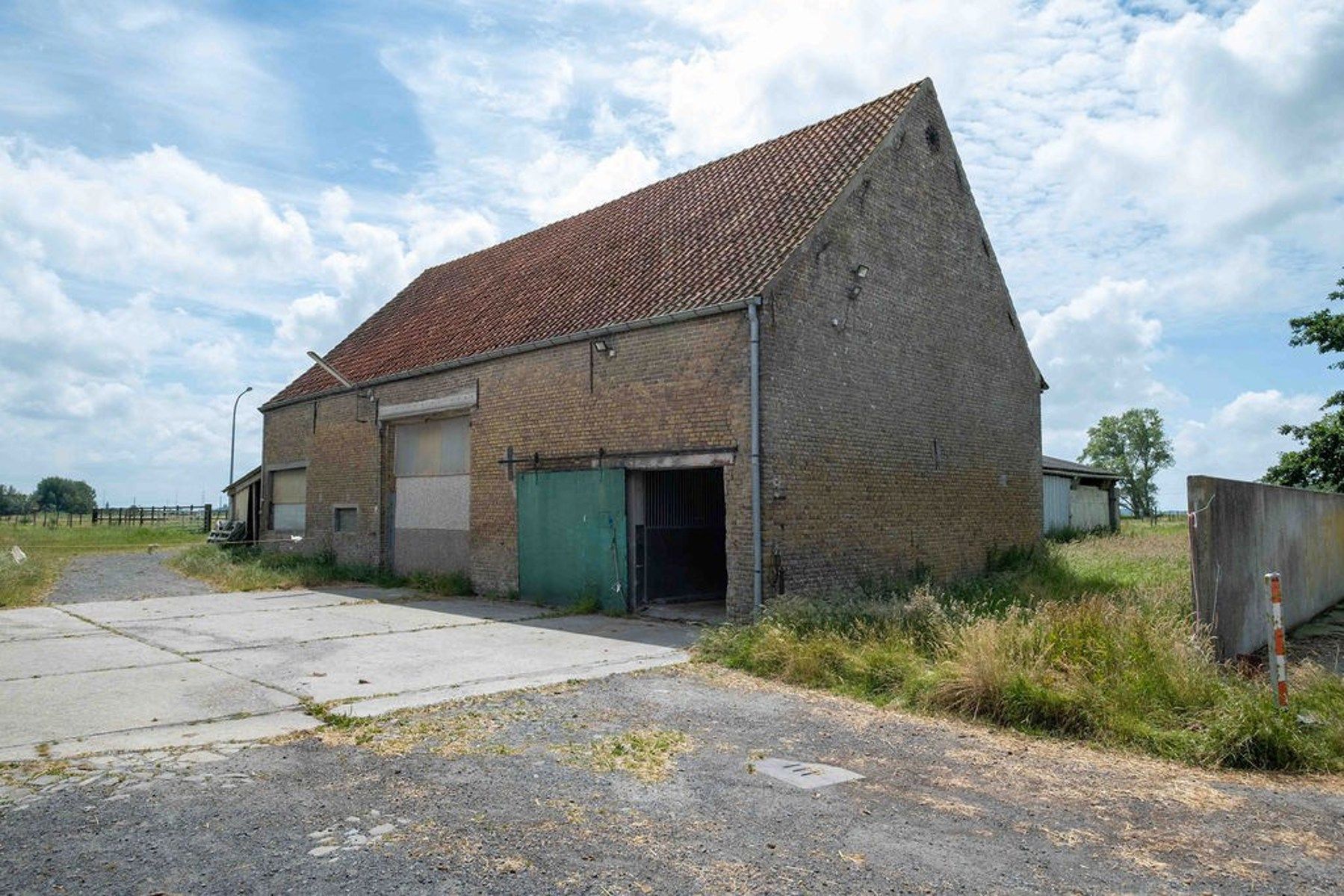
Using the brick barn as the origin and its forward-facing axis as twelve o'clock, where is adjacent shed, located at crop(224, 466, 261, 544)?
The adjacent shed is roughly at 3 o'clock from the brick barn.

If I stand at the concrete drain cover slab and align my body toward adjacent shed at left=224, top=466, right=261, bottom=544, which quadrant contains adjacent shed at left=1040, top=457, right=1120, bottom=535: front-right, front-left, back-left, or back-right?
front-right

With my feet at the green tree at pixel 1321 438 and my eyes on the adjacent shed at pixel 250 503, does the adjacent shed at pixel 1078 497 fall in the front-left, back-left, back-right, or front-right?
front-right

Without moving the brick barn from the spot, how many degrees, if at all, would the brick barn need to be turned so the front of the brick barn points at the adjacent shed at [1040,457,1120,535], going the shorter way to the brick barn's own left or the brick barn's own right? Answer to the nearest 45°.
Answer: approximately 180°

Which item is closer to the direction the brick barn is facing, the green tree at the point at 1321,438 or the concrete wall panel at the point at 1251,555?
the concrete wall panel

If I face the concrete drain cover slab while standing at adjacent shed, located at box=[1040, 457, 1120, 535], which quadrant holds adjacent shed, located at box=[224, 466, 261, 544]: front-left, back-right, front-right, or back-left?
front-right

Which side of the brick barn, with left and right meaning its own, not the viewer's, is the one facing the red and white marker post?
left

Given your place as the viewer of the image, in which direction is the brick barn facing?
facing the viewer and to the left of the viewer

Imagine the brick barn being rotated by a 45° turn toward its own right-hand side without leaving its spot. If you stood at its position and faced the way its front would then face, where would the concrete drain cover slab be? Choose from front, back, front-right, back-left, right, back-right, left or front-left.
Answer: left

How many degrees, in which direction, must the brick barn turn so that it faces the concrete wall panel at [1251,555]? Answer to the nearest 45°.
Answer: approximately 90° to its left

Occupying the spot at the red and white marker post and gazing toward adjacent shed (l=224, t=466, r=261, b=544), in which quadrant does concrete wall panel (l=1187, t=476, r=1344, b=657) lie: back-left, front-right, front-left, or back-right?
front-right
